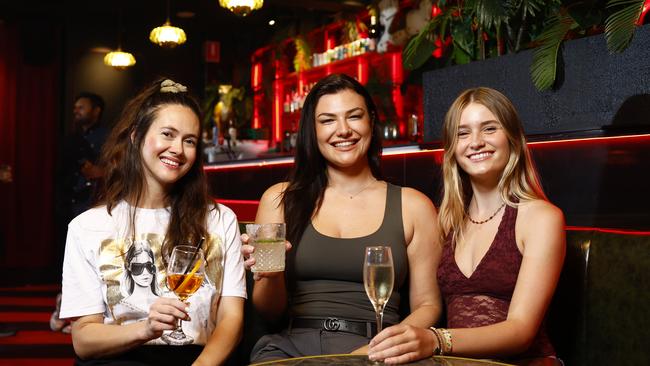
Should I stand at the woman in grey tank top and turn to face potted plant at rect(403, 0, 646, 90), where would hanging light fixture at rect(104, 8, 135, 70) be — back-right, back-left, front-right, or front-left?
front-left

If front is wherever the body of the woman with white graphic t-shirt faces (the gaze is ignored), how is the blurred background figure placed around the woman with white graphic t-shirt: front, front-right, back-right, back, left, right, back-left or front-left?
back

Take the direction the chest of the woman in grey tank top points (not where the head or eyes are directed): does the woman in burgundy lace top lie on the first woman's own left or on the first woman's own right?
on the first woman's own left

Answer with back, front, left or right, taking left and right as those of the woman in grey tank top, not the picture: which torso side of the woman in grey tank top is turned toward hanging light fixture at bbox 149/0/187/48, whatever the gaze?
back

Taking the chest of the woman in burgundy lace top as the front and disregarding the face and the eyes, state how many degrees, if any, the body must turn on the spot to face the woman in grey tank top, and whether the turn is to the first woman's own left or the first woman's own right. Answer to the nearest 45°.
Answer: approximately 45° to the first woman's own right

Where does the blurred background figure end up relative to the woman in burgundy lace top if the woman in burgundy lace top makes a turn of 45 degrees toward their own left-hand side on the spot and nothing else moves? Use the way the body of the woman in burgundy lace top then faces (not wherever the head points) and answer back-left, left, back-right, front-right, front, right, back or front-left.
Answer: back-right

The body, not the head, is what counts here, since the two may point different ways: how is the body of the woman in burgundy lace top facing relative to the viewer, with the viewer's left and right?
facing the viewer and to the left of the viewer

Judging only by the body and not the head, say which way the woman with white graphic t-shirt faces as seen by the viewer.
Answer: toward the camera

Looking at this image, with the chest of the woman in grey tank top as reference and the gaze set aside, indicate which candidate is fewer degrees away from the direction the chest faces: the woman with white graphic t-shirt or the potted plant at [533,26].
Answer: the woman with white graphic t-shirt

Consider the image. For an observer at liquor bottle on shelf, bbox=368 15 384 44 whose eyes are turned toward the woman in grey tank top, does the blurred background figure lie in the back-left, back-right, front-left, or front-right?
front-right

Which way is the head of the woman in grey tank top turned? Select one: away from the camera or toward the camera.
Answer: toward the camera

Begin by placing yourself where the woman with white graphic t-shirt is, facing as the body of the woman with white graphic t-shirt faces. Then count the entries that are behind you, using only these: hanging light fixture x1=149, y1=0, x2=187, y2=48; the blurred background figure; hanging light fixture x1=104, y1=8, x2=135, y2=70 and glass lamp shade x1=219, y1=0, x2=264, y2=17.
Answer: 4

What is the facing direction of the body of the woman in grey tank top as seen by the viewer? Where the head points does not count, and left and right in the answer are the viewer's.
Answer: facing the viewer

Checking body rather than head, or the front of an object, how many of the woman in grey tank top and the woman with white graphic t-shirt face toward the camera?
2
